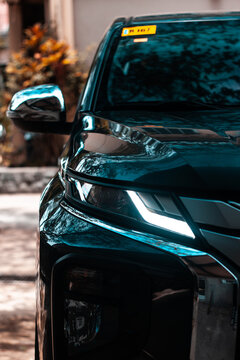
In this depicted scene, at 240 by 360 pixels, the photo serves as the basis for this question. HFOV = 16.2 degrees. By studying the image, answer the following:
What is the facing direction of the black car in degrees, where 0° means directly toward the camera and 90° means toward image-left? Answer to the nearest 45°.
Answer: approximately 0°
